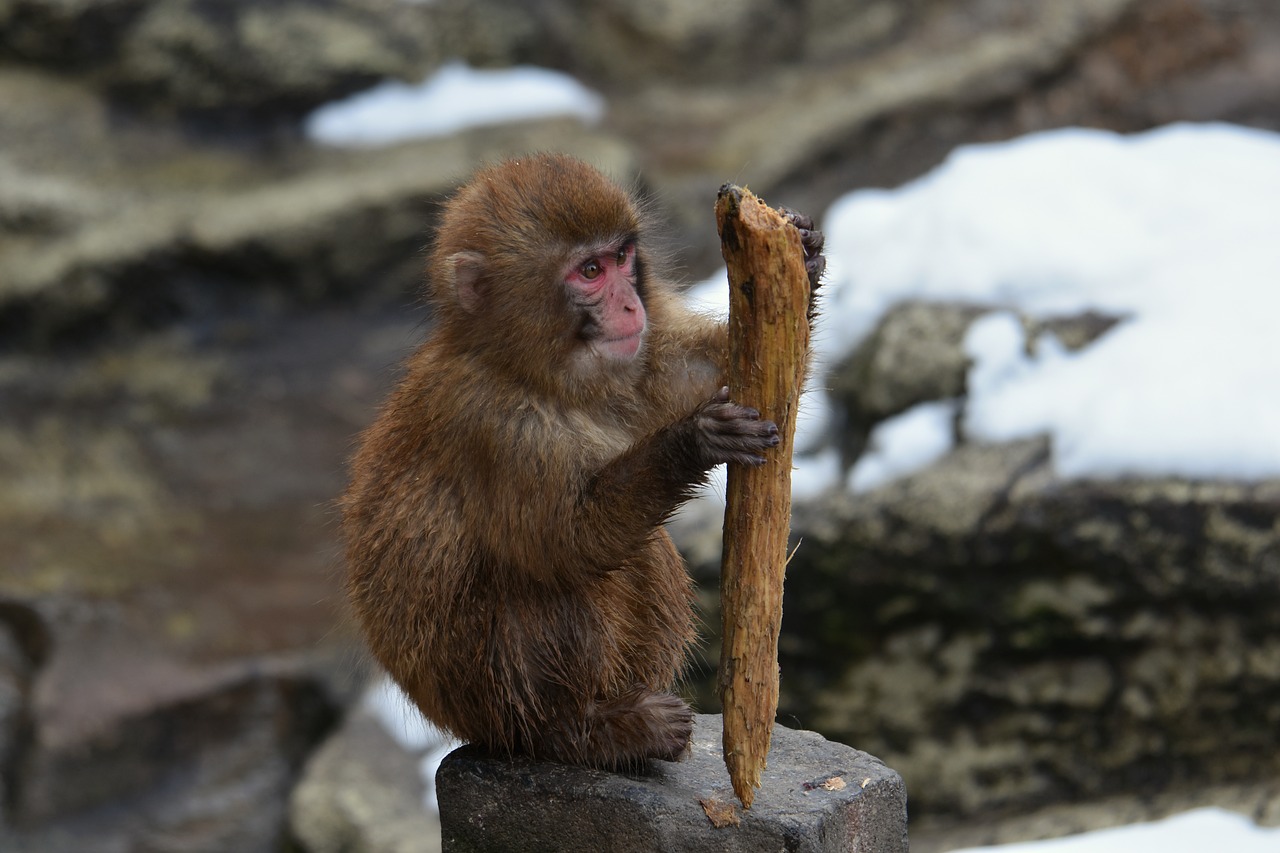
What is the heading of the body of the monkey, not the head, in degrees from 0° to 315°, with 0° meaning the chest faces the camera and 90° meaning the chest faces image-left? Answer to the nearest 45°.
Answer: approximately 270°
